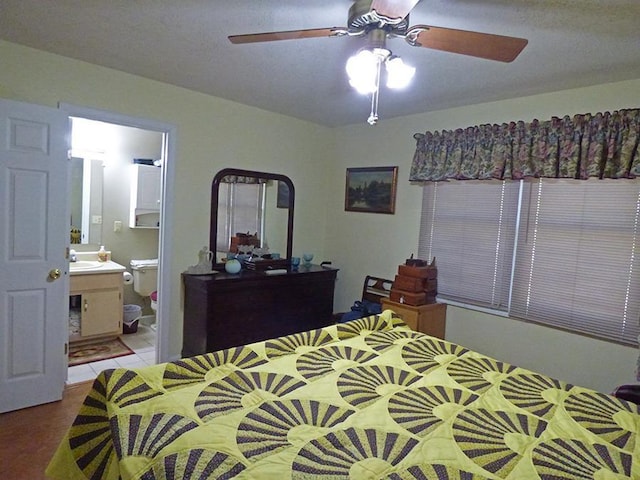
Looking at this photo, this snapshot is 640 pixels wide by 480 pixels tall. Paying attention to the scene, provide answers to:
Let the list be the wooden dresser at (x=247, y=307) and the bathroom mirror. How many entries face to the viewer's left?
0

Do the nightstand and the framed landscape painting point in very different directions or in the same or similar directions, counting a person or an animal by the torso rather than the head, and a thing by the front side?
same or similar directions

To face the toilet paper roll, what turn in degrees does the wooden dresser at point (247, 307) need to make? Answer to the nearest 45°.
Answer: approximately 180°

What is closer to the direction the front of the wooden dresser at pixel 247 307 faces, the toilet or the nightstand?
the nightstand

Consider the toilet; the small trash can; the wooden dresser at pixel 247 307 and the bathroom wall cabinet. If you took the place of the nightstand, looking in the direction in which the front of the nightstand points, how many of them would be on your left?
0

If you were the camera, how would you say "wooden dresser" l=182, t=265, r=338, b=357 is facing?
facing the viewer and to the right of the viewer

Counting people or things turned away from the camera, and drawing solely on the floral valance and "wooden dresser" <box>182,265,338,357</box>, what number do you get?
0

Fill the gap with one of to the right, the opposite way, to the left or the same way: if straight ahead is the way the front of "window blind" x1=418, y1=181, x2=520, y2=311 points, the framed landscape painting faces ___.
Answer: the same way

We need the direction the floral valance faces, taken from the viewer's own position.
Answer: facing the viewer and to the left of the viewer

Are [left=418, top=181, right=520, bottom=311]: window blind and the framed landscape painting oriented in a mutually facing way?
no

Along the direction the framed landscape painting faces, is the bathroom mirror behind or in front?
in front

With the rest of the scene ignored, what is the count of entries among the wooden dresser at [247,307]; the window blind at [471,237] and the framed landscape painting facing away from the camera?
0

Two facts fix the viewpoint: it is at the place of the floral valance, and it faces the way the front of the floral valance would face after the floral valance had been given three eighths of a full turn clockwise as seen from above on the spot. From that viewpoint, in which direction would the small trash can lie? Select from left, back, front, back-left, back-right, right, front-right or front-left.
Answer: left

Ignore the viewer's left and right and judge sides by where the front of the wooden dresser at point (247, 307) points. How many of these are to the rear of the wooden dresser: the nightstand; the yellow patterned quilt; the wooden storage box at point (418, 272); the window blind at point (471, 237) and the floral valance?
0

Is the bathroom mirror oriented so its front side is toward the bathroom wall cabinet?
no

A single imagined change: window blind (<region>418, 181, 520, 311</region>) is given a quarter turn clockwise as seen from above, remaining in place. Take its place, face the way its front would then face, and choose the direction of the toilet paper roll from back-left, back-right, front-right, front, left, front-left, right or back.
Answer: front-left

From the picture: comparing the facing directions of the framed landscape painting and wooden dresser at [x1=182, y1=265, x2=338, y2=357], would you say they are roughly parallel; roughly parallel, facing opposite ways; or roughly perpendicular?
roughly perpendicular

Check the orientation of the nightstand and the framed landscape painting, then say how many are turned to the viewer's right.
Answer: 0
